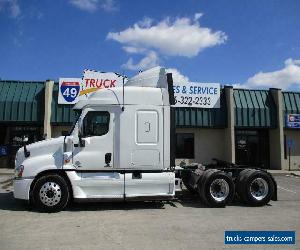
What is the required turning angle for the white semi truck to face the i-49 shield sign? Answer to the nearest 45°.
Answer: approximately 90° to its right

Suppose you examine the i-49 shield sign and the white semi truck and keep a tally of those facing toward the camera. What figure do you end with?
1

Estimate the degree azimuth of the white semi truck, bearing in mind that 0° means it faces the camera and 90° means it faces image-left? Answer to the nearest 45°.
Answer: approximately 90°

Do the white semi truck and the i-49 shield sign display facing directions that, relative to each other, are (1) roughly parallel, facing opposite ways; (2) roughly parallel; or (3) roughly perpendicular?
roughly perpendicular

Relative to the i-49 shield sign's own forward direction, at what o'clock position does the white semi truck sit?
The white semi truck is roughly at 12 o'clock from the i-49 shield sign.
